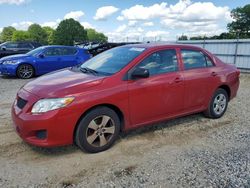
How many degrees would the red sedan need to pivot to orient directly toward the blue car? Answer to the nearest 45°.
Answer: approximately 90° to its right

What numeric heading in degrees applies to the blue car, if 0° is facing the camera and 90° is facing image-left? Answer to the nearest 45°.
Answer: approximately 45°

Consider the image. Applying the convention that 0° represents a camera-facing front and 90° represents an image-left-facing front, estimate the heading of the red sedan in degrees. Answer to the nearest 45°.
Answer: approximately 45°

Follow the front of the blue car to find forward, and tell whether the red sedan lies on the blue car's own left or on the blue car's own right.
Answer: on the blue car's own left
